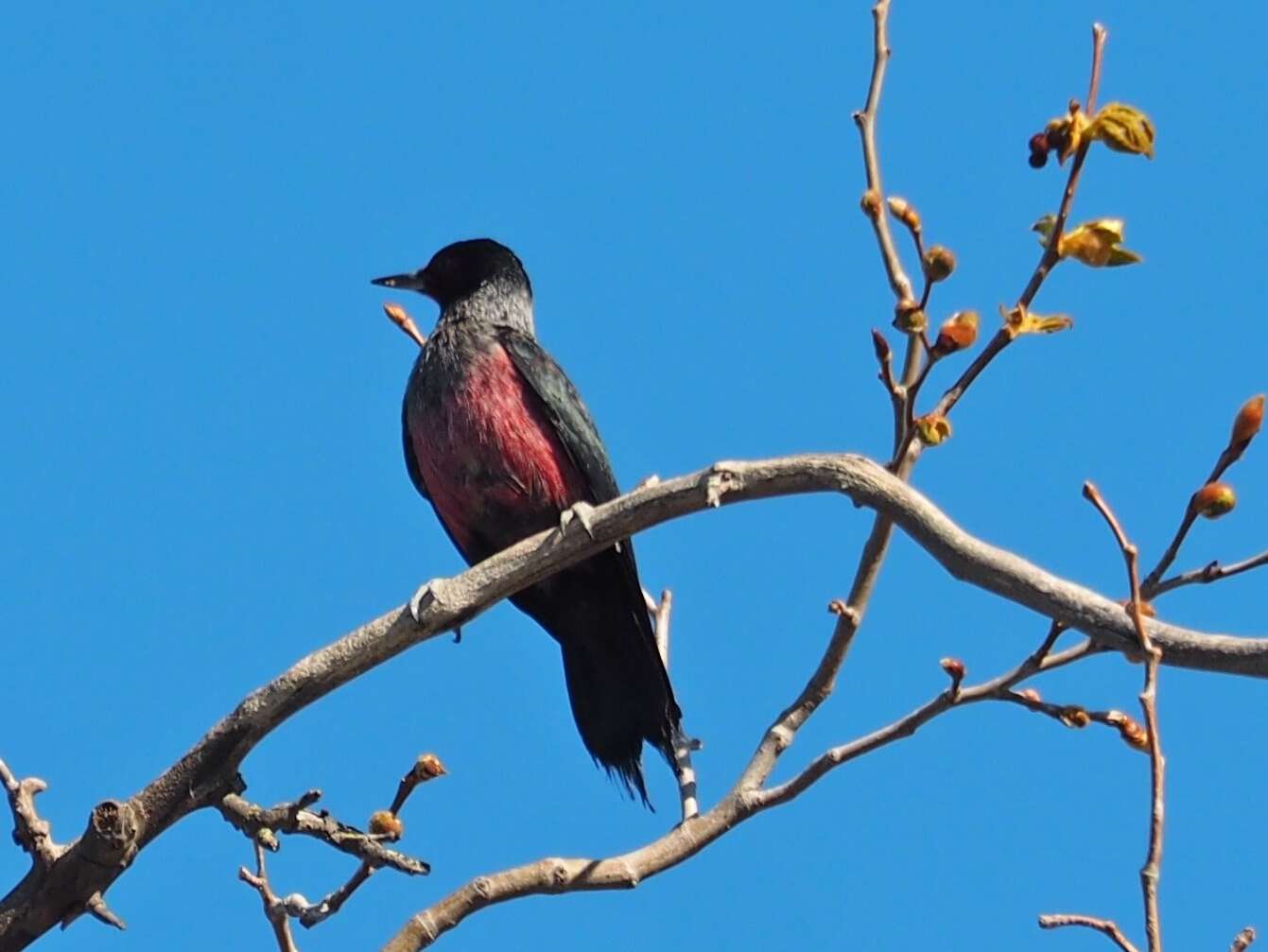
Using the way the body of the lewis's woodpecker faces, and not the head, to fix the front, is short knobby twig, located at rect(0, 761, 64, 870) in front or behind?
in front

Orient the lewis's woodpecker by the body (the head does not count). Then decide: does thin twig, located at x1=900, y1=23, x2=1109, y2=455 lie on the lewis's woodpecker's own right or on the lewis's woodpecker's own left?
on the lewis's woodpecker's own left

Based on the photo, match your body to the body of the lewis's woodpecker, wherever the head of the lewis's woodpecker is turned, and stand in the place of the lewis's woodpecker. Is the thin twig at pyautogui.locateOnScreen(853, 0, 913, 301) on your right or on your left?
on your left

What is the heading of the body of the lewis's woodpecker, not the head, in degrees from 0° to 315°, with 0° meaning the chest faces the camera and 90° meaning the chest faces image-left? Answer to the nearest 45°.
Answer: approximately 45°
